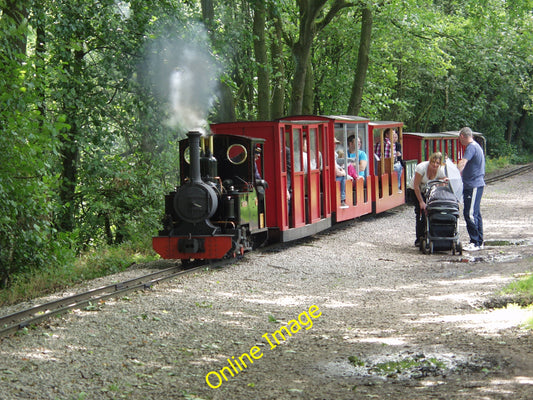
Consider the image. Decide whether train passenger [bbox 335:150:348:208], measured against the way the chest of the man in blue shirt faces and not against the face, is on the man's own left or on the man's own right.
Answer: on the man's own right

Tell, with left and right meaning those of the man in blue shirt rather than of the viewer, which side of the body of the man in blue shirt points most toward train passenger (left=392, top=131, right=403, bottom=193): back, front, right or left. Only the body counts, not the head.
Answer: right

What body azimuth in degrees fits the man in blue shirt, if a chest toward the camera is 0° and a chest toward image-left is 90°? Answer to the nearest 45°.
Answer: approximately 90°

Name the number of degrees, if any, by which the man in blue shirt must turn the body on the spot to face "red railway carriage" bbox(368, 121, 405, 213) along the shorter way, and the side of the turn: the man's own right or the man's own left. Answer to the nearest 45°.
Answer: approximately 90° to the man's own right
